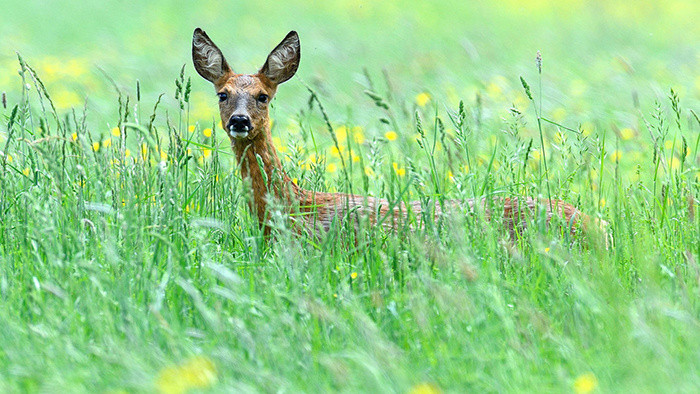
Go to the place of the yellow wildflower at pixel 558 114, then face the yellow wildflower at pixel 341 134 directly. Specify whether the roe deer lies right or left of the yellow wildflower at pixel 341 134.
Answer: left

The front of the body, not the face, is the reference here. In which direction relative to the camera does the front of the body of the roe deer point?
to the viewer's left
